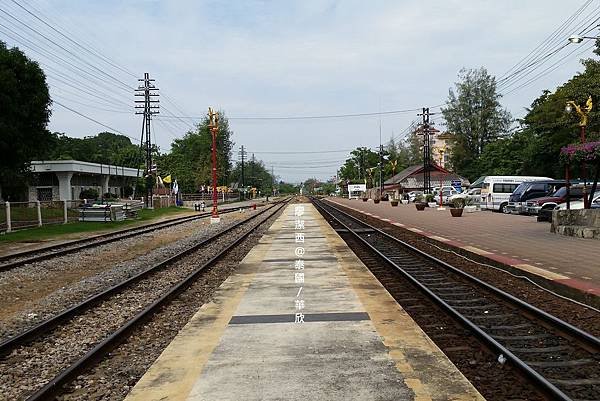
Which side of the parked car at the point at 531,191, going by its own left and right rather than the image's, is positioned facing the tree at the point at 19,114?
front

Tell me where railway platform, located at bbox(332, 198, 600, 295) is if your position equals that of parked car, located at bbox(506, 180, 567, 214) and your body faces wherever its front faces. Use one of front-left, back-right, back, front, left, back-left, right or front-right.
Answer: front-left

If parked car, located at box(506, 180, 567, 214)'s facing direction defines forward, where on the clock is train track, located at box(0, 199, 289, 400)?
The train track is roughly at 11 o'clock from the parked car.

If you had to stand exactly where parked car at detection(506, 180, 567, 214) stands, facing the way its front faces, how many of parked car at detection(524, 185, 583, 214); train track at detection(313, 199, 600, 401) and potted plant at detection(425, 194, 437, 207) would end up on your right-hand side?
1

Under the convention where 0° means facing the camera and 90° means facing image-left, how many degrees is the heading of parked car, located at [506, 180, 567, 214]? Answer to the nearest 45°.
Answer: approximately 45°

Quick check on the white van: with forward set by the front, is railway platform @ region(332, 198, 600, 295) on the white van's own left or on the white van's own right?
on the white van's own right
